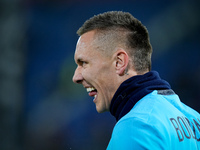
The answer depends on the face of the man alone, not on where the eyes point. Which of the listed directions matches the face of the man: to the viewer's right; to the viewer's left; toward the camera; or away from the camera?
to the viewer's left

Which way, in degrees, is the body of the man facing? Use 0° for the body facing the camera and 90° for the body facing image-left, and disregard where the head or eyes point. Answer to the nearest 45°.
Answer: approximately 135°
